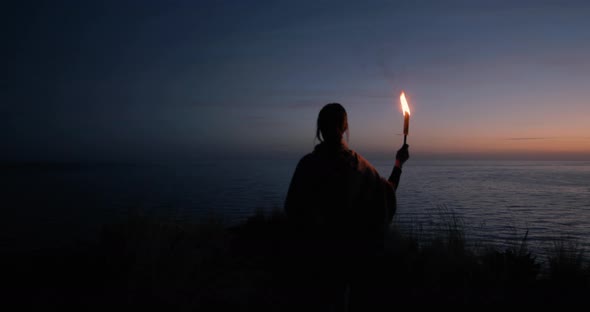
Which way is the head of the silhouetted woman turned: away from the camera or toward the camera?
away from the camera

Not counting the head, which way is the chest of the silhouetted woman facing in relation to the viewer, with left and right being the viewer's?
facing away from the viewer
